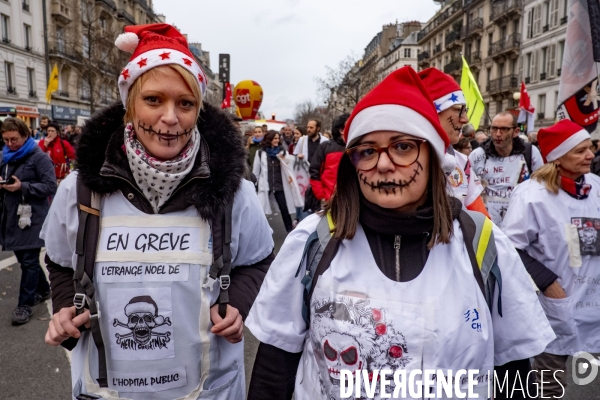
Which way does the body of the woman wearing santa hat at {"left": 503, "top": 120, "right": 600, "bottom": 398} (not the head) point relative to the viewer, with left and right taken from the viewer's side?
facing the viewer and to the right of the viewer

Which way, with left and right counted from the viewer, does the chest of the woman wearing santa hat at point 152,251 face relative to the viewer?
facing the viewer

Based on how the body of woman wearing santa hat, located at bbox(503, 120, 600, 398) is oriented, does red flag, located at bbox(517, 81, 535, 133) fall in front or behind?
behind

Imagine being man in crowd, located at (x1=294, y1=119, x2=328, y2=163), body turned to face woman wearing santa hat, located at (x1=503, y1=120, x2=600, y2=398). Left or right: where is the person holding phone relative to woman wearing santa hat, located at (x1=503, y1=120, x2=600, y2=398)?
right

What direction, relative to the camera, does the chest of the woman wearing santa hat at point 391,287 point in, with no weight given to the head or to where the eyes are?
toward the camera

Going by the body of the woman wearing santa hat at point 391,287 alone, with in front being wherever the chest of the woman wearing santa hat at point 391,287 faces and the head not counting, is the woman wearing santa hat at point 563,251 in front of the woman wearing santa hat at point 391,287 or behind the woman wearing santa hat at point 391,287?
behind

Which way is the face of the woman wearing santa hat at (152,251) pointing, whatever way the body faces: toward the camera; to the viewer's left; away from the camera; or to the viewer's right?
toward the camera

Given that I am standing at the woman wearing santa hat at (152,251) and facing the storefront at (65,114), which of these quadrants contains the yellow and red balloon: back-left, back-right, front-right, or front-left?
front-right

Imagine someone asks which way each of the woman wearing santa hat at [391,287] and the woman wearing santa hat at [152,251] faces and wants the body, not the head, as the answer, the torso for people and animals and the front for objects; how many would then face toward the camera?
2

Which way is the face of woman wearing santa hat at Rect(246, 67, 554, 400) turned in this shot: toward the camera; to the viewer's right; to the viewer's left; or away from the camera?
toward the camera

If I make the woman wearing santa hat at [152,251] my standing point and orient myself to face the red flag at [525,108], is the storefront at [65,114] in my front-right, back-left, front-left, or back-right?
front-left
